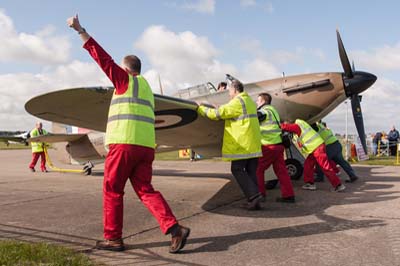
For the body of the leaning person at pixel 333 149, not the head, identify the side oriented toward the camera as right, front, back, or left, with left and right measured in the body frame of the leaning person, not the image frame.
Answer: left

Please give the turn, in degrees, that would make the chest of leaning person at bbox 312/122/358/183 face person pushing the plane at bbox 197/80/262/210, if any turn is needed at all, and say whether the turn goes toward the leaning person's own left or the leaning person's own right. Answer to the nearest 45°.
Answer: approximately 90° to the leaning person's own left
